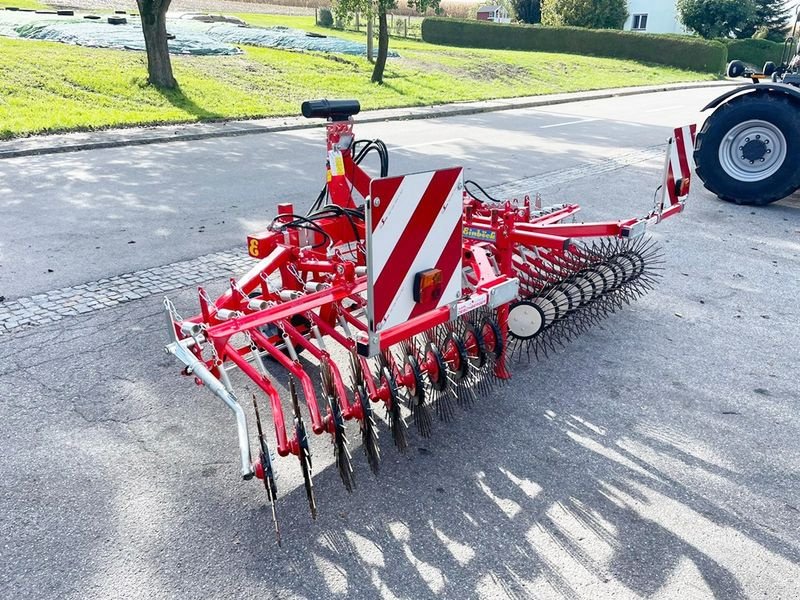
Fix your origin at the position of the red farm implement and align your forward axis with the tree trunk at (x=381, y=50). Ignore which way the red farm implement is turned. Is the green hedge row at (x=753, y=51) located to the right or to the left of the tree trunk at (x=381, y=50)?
right

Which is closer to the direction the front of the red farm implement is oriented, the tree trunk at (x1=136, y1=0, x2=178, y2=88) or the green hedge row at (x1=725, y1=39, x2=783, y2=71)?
the tree trunk

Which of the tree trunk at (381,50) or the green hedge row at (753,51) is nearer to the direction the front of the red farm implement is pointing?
the tree trunk

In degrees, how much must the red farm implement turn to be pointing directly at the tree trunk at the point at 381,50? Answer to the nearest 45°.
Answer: approximately 45° to its right

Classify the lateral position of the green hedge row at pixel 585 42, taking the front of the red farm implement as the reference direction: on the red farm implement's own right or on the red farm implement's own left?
on the red farm implement's own right

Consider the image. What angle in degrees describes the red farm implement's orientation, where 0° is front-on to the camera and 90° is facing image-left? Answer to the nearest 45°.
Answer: approximately 135°

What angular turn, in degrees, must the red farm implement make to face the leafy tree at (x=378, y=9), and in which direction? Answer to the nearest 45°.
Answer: approximately 45° to its right

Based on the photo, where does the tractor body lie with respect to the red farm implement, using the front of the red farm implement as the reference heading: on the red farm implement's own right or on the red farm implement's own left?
on the red farm implement's own right
